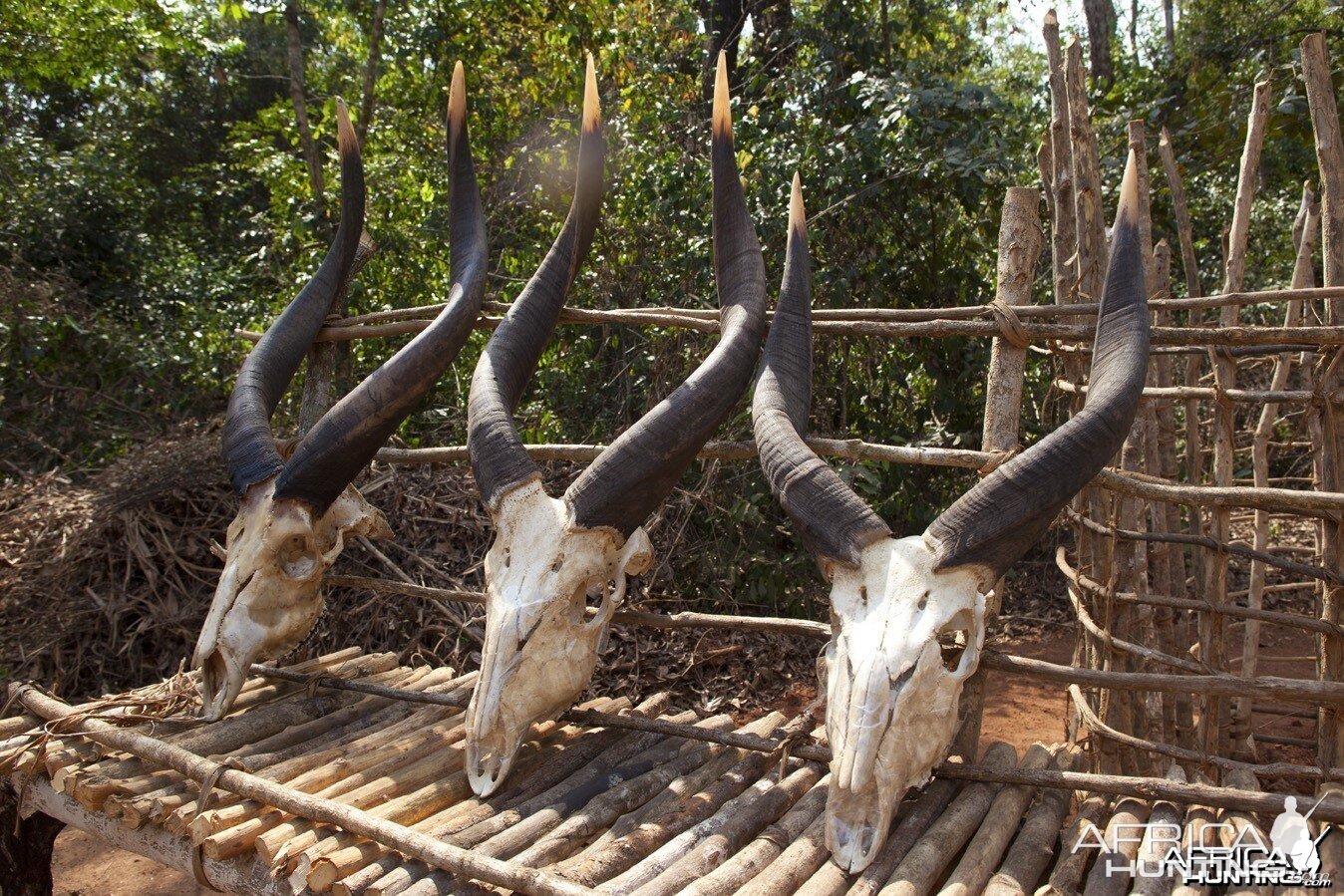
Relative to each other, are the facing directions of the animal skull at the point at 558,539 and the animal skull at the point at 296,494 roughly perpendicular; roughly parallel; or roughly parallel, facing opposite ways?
roughly parallel

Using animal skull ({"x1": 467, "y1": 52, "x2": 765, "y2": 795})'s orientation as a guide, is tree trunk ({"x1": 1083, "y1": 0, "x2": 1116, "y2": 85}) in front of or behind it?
behind

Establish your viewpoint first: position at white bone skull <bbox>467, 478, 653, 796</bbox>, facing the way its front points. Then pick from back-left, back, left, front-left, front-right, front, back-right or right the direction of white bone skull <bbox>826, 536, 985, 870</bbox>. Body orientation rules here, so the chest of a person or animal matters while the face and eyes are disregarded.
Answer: left

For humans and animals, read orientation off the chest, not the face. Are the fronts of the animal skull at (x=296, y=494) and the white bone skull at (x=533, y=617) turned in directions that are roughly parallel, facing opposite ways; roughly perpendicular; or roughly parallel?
roughly parallel

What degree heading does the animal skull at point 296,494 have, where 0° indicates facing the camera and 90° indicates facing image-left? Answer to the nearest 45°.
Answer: approximately 45°

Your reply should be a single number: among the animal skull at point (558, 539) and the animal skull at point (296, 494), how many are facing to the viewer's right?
0

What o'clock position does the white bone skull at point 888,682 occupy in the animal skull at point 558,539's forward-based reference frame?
The white bone skull is roughly at 9 o'clock from the animal skull.

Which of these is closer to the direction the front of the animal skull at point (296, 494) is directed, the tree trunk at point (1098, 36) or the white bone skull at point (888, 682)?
the white bone skull

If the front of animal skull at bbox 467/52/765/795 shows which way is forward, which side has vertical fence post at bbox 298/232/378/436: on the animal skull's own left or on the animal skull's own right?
on the animal skull's own right

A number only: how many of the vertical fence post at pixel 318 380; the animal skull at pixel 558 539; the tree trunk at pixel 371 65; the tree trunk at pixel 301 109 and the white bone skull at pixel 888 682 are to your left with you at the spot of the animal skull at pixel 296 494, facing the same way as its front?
2

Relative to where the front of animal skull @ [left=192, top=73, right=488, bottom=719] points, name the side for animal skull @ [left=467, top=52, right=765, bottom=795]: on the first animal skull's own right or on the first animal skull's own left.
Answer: on the first animal skull's own left

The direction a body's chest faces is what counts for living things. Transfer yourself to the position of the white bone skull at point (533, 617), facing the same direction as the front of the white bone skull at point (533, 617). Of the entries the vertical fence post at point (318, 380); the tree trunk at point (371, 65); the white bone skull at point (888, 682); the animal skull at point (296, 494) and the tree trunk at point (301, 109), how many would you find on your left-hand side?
1

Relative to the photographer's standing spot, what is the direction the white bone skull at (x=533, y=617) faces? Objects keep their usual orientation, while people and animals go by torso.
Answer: facing the viewer and to the left of the viewer

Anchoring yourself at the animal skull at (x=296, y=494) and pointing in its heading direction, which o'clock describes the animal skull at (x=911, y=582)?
the animal skull at (x=911, y=582) is roughly at 9 o'clock from the animal skull at (x=296, y=494).

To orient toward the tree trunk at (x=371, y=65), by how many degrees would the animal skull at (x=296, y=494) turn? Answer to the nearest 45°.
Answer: approximately 135° to its right
